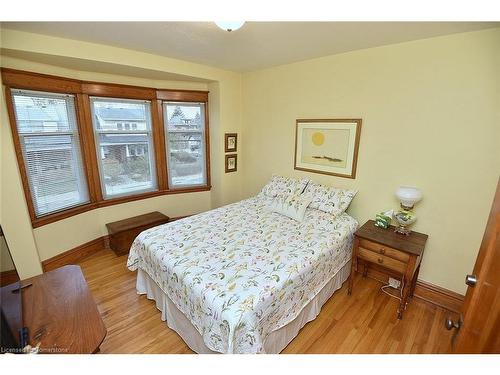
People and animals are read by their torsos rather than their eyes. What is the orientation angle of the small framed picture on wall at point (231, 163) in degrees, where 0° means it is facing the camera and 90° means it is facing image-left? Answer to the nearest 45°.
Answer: approximately 315°

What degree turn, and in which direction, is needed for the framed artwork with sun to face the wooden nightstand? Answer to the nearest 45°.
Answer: approximately 90° to its left

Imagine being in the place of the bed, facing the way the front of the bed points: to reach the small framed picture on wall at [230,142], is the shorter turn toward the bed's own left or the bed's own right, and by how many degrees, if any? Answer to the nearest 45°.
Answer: approximately 135° to the bed's own right

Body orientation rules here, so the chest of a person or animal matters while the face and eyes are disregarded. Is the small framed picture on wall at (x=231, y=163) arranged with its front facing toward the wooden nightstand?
yes

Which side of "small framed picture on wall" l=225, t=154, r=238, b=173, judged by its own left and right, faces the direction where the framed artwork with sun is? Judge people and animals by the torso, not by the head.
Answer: front

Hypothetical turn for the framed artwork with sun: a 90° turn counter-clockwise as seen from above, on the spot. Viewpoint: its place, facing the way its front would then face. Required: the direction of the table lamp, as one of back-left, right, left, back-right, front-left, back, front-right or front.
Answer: front

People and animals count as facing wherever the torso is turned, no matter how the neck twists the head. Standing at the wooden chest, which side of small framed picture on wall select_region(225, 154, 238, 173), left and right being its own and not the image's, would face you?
right

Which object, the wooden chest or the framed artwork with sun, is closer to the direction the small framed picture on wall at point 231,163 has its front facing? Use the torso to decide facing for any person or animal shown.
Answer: the framed artwork with sun

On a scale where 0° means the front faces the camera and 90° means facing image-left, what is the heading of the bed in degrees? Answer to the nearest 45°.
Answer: approximately 45°

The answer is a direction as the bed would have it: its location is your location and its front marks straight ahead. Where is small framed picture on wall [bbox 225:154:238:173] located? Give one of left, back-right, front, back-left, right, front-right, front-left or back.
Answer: back-right

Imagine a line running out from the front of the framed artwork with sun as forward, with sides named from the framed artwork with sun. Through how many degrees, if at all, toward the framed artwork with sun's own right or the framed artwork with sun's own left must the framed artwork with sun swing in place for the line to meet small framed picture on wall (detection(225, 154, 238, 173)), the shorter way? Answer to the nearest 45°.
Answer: approximately 45° to the framed artwork with sun's own right

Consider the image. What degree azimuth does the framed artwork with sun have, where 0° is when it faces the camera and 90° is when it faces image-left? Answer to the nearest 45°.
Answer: approximately 45°

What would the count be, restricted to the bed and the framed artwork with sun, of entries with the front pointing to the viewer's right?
0

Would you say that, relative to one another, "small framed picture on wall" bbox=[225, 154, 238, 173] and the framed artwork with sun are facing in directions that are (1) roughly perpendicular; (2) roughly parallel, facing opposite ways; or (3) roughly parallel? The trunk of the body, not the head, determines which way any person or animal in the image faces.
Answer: roughly perpendicular

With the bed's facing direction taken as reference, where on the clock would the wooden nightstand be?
The wooden nightstand is roughly at 7 o'clock from the bed.

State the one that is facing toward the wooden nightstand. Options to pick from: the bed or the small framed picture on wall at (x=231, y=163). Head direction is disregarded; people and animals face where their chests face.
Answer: the small framed picture on wall

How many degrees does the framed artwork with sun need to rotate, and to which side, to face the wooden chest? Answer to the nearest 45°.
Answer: approximately 45° to its right

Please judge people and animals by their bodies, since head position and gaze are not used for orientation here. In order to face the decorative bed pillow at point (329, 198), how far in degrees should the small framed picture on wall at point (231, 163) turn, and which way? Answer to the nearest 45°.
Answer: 0° — it already faces it
